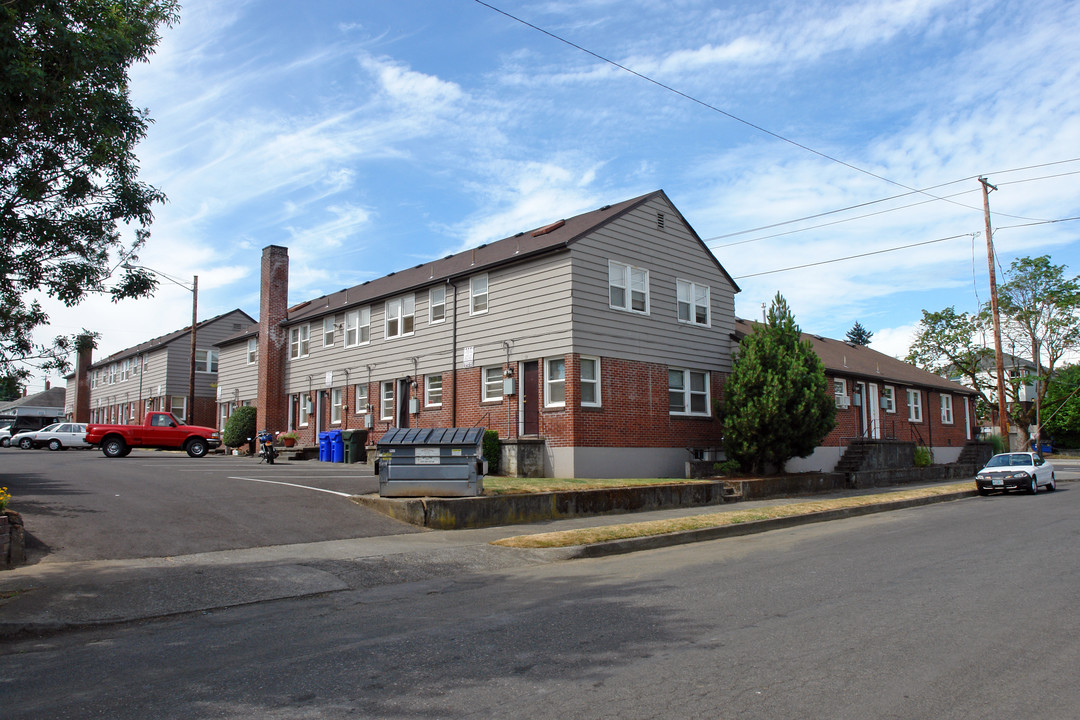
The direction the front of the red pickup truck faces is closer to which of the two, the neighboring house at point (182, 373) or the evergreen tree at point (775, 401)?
the evergreen tree

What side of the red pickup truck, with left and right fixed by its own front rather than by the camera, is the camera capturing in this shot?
right

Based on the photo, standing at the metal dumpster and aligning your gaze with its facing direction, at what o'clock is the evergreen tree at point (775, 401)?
The evergreen tree is roughly at 8 o'clock from the metal dumpster.

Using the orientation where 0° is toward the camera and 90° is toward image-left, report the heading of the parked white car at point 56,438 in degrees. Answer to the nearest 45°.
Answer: approximately 90°

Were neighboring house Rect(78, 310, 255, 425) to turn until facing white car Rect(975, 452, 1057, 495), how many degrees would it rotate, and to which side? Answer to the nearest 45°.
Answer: approximately 90° to its left

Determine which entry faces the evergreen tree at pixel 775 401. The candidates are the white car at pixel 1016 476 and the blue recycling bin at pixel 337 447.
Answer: the white car

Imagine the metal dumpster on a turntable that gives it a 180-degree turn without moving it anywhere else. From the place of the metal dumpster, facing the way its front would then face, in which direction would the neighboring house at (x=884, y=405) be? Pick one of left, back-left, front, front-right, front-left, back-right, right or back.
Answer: front-right

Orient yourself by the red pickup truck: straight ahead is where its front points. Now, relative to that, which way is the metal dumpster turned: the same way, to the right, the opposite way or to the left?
to the right
